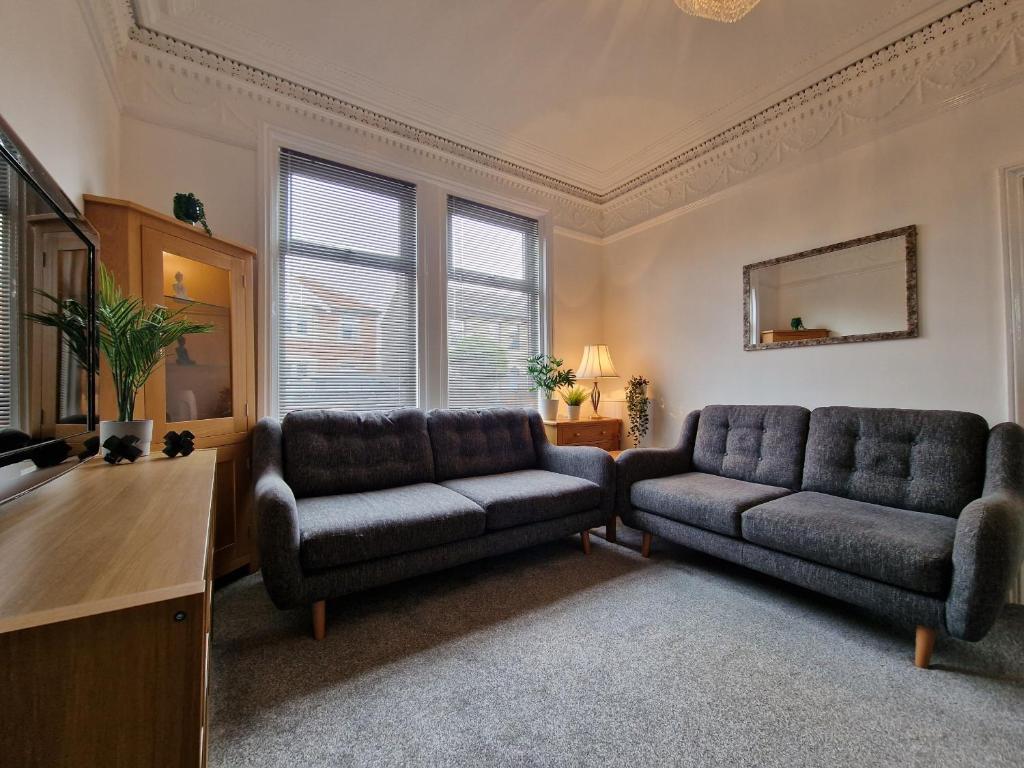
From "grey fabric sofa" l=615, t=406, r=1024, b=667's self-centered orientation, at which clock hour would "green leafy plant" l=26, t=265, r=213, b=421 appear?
The green leafy plant is roughly at 12 o'clock from the grey fabric sofa.

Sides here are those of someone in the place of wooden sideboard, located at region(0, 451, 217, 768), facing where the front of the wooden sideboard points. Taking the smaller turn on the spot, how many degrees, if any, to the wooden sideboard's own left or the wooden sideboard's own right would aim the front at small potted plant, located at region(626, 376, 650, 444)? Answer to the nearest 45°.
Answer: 0° — it already faces it

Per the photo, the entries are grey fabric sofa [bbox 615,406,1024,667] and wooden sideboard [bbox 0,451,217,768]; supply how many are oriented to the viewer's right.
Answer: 1

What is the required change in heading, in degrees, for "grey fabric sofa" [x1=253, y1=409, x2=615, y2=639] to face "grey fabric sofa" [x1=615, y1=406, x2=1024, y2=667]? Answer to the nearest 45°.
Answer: approximately 45° to its left

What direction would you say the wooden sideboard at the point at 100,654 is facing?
to the viewer's right

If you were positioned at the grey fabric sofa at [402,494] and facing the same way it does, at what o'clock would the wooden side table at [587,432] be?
The wooden side table is roughly at 9 o'clock from the grey fabric sofa.

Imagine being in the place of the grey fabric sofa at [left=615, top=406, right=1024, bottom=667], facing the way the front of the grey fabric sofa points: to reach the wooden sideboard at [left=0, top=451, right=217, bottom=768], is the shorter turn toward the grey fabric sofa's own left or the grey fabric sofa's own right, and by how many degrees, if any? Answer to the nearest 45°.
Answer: approximately 45° to the grey fabric sofa's own left

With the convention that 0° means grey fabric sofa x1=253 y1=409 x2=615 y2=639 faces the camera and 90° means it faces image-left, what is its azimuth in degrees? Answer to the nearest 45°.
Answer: approximately 315°

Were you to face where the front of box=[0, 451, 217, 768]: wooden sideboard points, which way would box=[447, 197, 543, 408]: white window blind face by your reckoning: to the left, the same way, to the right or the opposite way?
to the right

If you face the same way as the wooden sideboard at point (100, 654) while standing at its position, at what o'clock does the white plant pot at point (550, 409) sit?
The white plant pot is roughly at 11 o'clock from the wooden sideboard.

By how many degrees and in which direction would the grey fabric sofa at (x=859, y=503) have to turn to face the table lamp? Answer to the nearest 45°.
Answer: approximately 90° to its right

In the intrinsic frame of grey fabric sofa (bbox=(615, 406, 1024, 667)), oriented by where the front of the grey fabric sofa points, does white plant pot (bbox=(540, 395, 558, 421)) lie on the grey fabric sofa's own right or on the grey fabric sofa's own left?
on the grey fabric sofa's own right

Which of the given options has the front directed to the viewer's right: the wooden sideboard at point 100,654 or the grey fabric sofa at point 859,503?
the wooden sideboard
